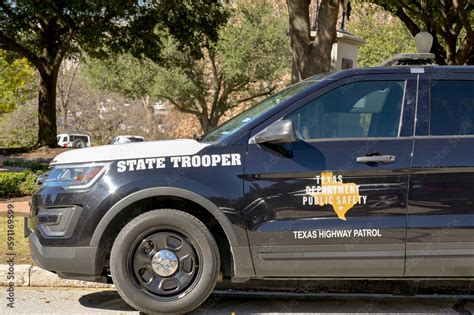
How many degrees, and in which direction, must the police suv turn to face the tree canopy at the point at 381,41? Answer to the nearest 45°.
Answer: approximately 90° to its right

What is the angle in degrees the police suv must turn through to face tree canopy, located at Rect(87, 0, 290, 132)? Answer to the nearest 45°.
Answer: approximately 90° to its right

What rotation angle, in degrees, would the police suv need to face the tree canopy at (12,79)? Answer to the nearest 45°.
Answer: approximately 45° to its right

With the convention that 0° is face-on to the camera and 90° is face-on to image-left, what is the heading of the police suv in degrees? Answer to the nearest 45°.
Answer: approximately 90°

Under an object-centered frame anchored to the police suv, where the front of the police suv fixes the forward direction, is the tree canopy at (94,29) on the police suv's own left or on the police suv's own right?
on the police suv's own right

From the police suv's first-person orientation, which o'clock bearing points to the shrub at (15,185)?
The shrub is roughly at 2 o'clock from the police suv.

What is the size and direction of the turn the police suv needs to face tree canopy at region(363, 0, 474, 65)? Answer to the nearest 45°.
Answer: approximately 90° to its right

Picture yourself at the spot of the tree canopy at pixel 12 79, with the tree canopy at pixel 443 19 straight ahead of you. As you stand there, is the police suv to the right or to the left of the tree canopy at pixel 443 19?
right
